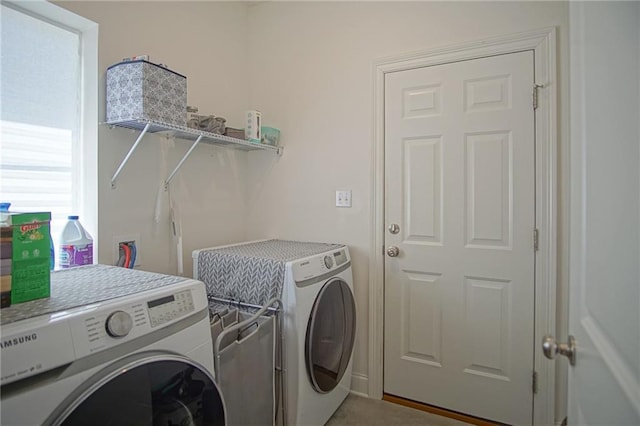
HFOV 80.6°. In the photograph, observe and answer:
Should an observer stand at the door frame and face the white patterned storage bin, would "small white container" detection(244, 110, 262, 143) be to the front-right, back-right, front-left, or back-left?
front-right

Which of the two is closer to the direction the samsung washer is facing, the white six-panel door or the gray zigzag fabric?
the white six-panel door

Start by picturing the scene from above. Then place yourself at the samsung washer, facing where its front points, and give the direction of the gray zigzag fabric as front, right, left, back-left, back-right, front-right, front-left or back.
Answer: left

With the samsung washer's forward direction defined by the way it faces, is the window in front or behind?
behind

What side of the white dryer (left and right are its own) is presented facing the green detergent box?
right

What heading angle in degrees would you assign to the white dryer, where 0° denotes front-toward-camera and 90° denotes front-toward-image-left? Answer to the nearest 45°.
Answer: approximately 315°

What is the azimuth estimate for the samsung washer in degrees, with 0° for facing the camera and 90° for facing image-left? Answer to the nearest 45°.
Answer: approximately 315°

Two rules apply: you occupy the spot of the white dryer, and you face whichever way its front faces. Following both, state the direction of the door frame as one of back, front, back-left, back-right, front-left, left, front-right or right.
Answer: front-left

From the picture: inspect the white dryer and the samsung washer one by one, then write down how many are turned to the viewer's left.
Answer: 0

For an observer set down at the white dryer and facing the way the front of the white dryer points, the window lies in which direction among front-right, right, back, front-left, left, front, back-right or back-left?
back-right
